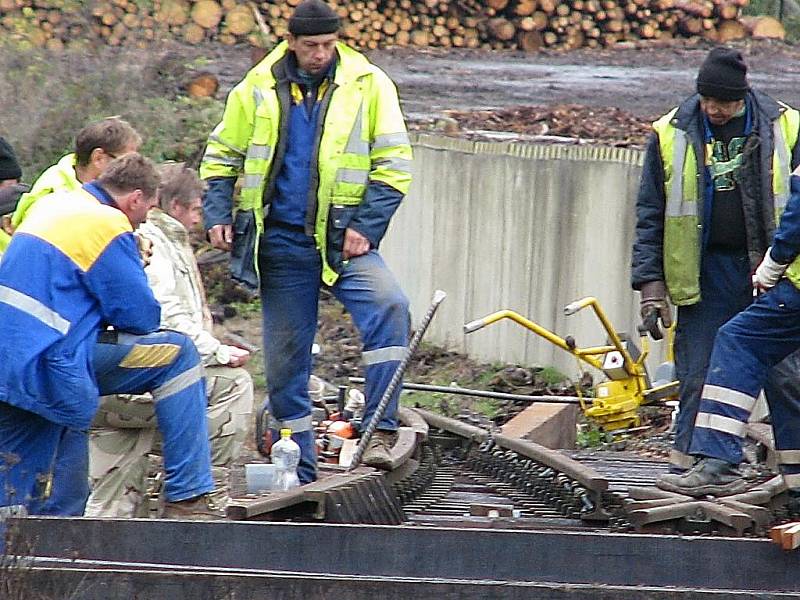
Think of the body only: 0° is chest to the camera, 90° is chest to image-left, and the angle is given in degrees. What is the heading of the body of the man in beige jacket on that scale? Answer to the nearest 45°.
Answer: approximately 270°

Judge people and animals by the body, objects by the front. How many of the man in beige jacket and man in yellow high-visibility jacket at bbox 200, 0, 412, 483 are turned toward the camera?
1

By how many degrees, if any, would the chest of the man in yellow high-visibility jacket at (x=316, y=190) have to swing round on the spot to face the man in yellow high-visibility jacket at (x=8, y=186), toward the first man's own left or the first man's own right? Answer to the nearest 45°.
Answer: approximately 90° to the first man's own right

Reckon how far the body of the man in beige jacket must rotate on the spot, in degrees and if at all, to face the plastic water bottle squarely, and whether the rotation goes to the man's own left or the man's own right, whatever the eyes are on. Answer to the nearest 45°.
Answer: approximately 45° to the man's own right

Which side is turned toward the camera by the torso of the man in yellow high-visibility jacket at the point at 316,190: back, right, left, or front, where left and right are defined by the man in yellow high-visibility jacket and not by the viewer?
front

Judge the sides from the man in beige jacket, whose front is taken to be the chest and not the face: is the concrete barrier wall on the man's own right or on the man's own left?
on the man's own left

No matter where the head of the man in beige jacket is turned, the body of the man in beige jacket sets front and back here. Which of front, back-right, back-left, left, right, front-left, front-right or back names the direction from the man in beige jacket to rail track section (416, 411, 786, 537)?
front

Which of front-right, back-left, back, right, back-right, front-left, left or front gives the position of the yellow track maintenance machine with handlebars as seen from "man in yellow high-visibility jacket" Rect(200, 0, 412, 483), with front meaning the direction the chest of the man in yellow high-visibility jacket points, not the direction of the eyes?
back-left

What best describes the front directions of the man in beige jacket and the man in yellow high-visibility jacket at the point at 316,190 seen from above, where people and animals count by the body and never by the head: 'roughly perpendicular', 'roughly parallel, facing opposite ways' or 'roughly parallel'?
roughly perpendicular
